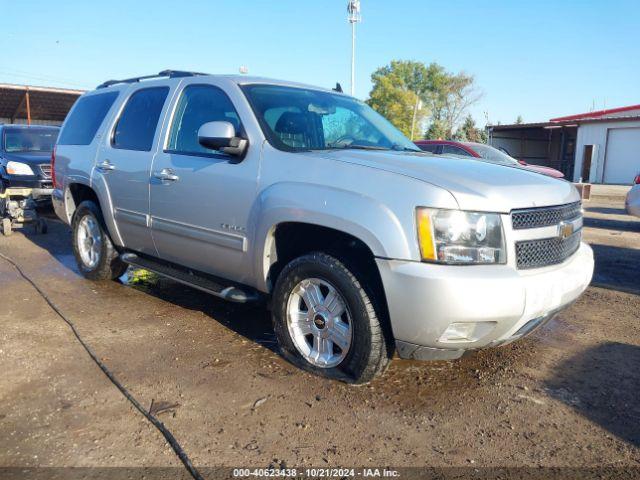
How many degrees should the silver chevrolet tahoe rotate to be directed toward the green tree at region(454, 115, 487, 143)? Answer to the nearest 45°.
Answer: approximately 135° to its left

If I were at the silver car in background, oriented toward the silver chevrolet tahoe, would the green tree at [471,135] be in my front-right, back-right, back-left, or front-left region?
back-right

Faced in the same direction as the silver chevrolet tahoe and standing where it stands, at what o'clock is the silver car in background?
The silver car in background is roughly at 9 o'clock from the silver chevrolet tahoe.

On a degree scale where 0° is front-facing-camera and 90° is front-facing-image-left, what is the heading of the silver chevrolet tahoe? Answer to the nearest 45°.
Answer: approximately 315°
